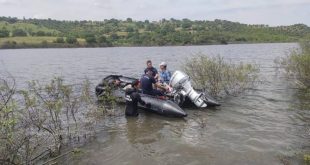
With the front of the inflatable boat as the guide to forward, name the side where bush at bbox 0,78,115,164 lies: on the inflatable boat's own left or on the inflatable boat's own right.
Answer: on the inflatable boat's own left

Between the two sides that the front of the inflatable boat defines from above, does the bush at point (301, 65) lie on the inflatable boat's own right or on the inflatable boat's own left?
on the inflatable boat's own right

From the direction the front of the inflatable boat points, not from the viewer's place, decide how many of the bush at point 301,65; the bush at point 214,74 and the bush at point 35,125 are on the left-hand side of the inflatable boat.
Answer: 1

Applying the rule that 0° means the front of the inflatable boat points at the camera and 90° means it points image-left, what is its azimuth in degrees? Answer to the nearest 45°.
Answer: approximately 135°

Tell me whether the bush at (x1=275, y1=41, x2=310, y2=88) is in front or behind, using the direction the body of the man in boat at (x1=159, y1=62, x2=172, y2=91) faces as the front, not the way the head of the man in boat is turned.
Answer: behind

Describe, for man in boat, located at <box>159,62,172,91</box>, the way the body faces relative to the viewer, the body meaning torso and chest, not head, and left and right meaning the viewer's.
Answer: facing the viewer and to the left of the viewer
